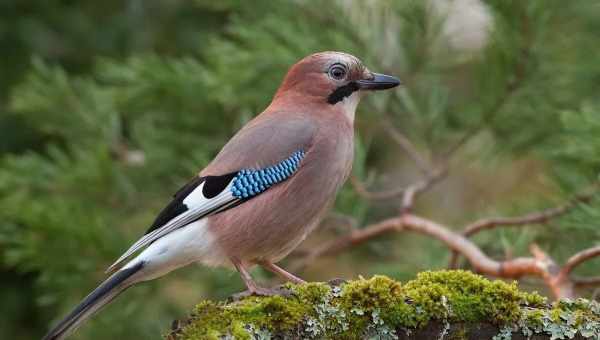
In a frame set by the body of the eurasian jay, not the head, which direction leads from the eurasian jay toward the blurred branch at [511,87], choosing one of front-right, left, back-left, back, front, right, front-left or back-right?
front-left

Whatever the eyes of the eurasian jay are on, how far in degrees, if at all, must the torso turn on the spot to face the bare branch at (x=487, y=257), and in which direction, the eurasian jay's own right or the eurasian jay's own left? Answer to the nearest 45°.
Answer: approximately 45° to the eurasian jay's own left

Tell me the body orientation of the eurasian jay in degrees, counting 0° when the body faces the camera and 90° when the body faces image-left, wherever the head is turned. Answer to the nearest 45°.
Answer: approximately 270°

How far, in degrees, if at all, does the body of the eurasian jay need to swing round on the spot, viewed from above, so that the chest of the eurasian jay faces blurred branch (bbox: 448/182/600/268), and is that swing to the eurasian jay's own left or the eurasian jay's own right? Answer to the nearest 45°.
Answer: approximately 45° to the eurasian jay's own left
